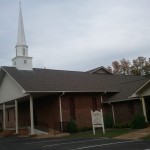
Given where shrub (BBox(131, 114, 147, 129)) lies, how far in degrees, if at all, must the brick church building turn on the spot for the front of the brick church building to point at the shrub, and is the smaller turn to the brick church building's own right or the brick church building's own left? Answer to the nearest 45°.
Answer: approximately 90° to the brick church building's own left

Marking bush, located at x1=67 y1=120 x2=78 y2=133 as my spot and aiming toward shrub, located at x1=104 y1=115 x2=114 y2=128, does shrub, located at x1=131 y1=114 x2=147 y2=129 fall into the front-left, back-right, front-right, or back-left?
front-right
